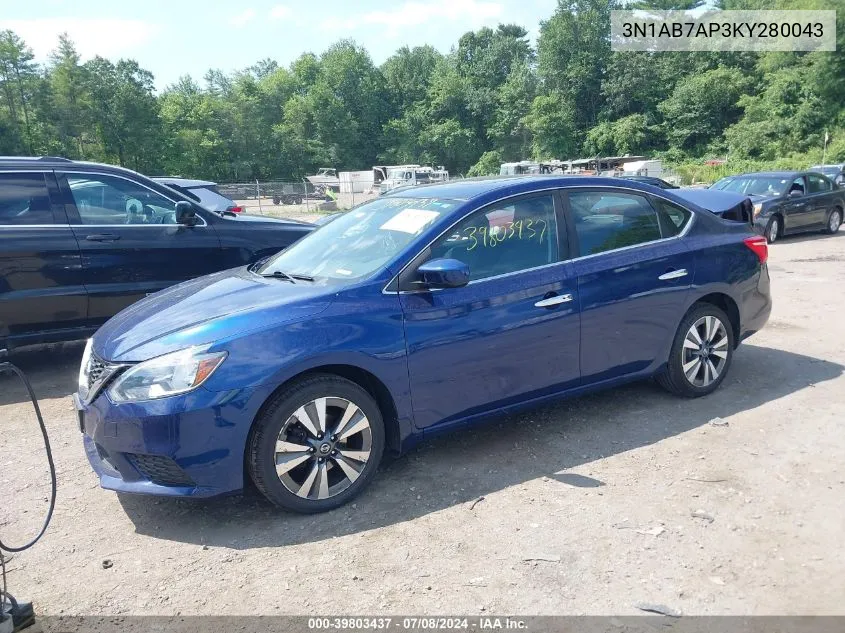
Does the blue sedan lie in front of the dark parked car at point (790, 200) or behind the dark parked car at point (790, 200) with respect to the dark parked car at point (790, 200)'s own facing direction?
in front

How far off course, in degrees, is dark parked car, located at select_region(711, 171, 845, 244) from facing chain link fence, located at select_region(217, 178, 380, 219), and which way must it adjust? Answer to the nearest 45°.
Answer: approximately 90° to its right

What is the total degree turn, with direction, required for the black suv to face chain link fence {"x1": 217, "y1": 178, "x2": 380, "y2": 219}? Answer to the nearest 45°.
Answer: approximately 90° to its left

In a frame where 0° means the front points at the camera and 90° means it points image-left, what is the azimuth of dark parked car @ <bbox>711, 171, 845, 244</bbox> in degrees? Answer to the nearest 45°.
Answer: approximately 45°

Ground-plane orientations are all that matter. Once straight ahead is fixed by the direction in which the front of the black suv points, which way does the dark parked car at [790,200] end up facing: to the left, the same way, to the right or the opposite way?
the opposite way

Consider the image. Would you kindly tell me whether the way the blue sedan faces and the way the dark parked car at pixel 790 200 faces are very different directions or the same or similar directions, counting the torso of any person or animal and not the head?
same or similar directions

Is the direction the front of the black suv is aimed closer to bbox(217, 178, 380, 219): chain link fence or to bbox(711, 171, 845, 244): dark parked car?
the dark parked car

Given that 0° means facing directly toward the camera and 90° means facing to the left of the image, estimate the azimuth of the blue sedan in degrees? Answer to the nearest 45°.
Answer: approximately 45°

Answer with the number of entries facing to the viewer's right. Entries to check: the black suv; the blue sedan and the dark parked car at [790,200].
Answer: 1

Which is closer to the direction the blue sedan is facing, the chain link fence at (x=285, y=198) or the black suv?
the black suv

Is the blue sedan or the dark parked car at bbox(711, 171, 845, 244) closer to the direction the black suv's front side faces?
the dark parked car

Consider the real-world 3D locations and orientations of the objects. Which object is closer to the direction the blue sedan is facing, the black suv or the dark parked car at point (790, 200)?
the black suv

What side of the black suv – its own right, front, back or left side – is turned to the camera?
right

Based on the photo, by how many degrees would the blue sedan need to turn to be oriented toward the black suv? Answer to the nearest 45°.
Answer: approximately 90° to its right

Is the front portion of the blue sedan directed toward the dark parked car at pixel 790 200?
no

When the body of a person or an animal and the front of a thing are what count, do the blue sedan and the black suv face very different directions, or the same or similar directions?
very different directions
